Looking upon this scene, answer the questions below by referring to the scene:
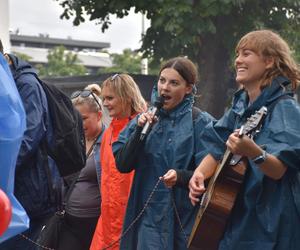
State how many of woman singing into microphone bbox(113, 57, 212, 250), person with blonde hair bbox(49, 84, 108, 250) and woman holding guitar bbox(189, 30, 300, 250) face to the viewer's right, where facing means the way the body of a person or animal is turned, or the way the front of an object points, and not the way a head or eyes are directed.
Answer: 0

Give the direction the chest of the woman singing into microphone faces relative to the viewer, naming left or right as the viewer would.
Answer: facing the viewer and to the left of the viewer

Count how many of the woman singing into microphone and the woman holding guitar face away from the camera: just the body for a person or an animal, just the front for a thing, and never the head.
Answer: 0

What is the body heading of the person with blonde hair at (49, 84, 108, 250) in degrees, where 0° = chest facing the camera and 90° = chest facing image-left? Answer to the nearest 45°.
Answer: approximately 45°

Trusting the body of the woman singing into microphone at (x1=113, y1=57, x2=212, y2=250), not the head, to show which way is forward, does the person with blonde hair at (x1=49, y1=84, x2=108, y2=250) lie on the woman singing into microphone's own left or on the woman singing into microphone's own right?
on the woman singing into microphone's own right

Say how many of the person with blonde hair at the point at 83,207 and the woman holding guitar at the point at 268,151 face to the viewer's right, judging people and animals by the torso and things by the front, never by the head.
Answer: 0

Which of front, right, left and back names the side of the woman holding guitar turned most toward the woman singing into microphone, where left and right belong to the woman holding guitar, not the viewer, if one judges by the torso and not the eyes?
right

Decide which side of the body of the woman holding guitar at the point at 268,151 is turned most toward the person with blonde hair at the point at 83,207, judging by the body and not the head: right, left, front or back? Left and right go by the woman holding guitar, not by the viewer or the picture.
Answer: right

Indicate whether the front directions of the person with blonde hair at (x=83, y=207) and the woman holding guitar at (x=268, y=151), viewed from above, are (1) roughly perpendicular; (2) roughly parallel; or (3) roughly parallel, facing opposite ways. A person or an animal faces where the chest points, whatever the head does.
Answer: roughly parallel

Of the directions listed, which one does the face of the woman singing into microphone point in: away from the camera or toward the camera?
toward the camera

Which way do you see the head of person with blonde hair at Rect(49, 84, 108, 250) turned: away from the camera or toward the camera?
toward the camera

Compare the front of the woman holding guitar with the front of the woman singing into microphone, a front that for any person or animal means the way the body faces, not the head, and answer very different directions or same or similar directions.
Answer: same or similar directions

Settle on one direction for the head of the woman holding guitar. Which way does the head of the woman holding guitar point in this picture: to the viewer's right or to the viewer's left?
to the viewer's left

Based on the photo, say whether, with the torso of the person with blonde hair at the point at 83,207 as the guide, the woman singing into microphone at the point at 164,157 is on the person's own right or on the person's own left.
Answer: on the person's own left

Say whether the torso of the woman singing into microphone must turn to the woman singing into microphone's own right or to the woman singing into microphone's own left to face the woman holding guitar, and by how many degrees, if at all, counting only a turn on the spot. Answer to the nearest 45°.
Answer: approximately 90° to the woman singing into microphone's own left
